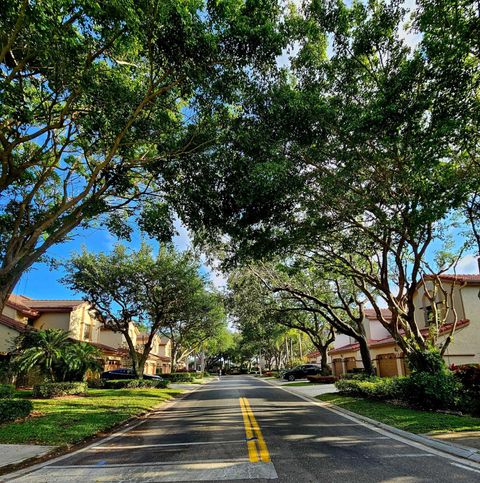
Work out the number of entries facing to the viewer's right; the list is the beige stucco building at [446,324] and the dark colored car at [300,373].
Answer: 0

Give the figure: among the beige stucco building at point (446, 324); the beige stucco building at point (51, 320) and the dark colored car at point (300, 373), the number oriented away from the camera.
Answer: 0

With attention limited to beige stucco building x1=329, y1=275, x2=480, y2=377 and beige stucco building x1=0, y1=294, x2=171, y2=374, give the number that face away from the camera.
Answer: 0

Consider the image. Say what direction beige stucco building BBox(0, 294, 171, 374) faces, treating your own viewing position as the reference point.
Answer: facing the viewer and to the right of the viewer

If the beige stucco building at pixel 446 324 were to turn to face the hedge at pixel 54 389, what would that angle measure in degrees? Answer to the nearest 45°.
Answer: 0° — it already faces it

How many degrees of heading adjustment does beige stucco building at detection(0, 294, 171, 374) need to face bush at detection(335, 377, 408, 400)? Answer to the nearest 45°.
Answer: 0° — it already faces it

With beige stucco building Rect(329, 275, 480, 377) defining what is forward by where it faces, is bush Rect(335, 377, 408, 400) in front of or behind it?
in front

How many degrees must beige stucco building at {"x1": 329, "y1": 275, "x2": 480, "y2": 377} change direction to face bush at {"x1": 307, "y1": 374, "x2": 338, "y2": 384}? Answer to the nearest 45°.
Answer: approximately 90° to its right

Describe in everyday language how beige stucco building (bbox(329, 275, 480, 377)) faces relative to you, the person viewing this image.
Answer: facing the viewer and to the left of the viewer

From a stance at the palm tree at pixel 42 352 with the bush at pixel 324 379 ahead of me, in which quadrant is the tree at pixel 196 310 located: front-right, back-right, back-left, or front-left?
front-left

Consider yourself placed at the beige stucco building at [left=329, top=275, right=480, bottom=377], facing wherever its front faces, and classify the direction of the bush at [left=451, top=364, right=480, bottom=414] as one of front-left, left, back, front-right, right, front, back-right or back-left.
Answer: front-left

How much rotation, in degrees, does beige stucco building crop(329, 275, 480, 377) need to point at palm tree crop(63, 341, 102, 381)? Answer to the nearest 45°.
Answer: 0° — it already faces it

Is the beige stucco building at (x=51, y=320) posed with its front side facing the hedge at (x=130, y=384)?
yes
